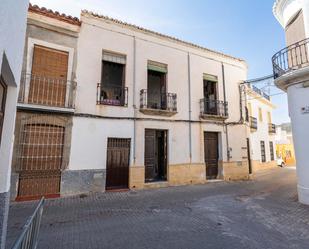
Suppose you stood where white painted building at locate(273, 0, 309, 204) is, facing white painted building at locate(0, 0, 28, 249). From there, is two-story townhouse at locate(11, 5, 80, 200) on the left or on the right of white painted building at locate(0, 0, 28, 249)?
right

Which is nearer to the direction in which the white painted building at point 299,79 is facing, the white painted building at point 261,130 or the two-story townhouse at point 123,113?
the two-story townhouse

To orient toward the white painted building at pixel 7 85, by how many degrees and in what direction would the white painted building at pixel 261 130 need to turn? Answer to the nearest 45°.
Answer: approximately 45° to its right

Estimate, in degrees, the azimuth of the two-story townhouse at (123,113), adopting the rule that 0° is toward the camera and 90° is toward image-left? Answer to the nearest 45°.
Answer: approximately 315°

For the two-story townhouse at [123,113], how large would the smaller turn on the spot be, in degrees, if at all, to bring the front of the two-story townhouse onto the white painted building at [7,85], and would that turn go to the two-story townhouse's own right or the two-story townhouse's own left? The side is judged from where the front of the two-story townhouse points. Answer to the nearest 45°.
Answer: approximately 45° to the two-story townhouse's own right
